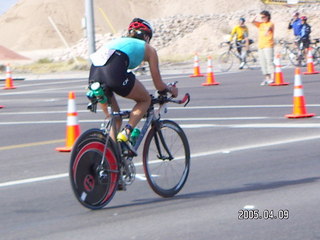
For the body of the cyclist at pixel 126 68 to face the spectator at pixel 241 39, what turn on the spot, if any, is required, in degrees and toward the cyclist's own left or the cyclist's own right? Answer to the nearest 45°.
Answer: approximately 45° to the cyclist's own left

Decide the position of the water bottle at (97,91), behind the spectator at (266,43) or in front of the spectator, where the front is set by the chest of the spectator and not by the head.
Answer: in front

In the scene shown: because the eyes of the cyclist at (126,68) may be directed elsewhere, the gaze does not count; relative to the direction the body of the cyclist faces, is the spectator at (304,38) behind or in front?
in front

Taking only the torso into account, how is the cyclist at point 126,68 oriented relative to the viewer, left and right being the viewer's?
facing away from the viewer and to the right of the viewer

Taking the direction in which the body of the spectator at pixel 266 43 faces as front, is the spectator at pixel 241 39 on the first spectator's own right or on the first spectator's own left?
on the first spectator's own right

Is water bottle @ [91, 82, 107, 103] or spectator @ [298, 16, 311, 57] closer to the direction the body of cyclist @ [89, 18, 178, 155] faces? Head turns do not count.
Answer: the spectator

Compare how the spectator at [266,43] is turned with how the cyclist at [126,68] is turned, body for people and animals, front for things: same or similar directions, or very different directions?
very different directions

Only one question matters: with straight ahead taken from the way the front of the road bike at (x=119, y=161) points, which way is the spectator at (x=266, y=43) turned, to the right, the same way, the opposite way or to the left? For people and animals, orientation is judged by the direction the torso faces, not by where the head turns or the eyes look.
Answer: the opposite way

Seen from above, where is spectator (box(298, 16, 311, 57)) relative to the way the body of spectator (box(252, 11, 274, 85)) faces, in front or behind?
behind

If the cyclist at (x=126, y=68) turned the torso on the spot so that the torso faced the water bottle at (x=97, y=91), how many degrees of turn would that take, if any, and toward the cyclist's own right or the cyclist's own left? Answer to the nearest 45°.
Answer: approximately 180°

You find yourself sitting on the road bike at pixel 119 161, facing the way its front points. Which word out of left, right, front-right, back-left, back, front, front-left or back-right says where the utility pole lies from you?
front-left
